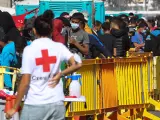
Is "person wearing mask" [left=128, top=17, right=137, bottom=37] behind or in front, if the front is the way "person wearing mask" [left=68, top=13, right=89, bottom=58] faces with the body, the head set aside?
behind

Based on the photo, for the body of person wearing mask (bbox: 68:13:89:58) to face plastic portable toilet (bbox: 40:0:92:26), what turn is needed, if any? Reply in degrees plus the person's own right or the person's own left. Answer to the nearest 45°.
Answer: approximately 135° to the person's own right

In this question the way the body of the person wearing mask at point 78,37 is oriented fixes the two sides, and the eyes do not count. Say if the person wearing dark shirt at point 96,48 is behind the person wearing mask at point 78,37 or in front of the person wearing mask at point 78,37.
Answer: behind
